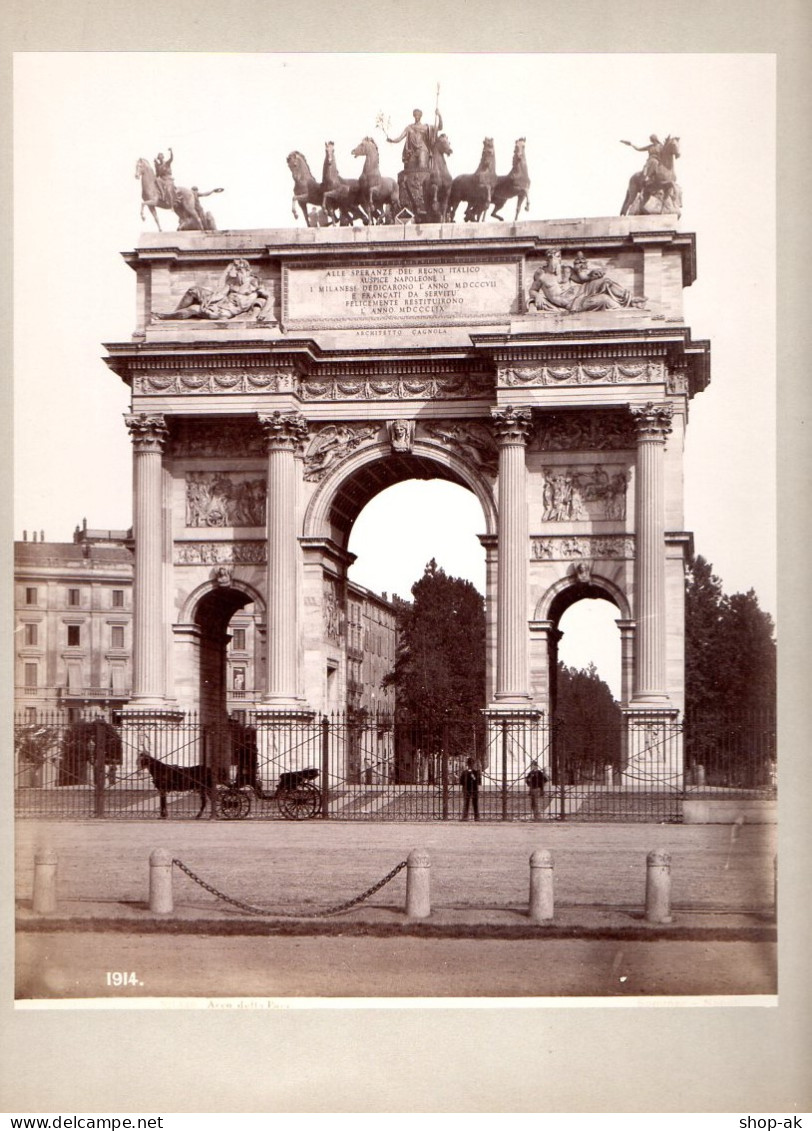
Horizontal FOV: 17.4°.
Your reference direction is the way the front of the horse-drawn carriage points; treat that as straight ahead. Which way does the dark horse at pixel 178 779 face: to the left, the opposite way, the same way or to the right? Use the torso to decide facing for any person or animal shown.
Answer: the same way

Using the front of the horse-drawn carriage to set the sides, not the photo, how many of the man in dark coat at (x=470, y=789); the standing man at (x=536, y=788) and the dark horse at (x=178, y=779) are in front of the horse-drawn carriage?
1

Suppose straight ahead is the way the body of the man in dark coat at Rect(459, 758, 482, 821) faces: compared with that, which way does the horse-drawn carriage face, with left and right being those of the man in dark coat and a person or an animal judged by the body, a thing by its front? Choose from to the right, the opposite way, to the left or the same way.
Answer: to the right

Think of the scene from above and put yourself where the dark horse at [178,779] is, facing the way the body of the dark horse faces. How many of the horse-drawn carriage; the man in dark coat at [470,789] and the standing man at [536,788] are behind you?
3

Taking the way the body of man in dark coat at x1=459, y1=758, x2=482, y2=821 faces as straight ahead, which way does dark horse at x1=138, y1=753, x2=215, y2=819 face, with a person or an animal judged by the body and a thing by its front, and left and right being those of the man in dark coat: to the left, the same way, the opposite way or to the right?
to the right

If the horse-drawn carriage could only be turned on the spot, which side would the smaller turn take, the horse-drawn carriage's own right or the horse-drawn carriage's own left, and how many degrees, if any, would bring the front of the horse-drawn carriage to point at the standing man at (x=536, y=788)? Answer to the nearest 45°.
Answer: approximately 180°

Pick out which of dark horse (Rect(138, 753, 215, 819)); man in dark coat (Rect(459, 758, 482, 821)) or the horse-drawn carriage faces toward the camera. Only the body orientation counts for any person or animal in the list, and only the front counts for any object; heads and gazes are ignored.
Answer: the man in dark coat

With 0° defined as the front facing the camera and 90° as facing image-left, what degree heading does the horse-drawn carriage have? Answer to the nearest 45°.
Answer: approximately 90°

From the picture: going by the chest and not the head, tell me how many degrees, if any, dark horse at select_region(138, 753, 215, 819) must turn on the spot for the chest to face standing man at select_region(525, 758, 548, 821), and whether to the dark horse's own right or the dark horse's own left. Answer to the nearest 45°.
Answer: approximately 180°

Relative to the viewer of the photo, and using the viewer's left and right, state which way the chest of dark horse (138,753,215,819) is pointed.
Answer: facing to the left of the viewer

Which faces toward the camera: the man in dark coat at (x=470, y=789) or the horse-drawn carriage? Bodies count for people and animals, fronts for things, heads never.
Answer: the man in dark coat

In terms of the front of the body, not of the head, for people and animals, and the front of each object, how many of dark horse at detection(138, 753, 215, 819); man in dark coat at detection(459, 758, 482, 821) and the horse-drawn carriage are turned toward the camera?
1

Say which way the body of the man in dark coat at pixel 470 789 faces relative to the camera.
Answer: toward the camera

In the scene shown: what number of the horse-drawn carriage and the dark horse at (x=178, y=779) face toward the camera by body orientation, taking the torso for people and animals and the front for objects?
0
